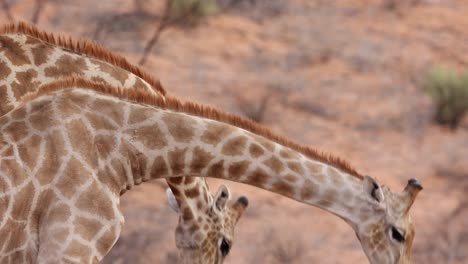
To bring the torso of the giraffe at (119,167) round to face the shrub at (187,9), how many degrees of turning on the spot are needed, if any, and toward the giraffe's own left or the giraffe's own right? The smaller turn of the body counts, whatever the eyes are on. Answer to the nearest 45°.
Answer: approximately 90° to the giraffe's own left

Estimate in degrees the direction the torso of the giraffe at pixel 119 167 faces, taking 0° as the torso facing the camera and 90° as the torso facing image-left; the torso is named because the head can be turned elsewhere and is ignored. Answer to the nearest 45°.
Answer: approximately 270°

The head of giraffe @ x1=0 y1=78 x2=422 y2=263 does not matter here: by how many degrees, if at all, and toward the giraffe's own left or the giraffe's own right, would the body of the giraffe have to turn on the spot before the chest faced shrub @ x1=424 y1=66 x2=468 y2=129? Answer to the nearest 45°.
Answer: approximately 45° to the giraffe's own left

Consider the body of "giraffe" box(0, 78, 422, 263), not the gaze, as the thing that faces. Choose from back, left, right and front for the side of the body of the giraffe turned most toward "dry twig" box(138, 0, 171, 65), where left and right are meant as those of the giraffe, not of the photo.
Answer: left
